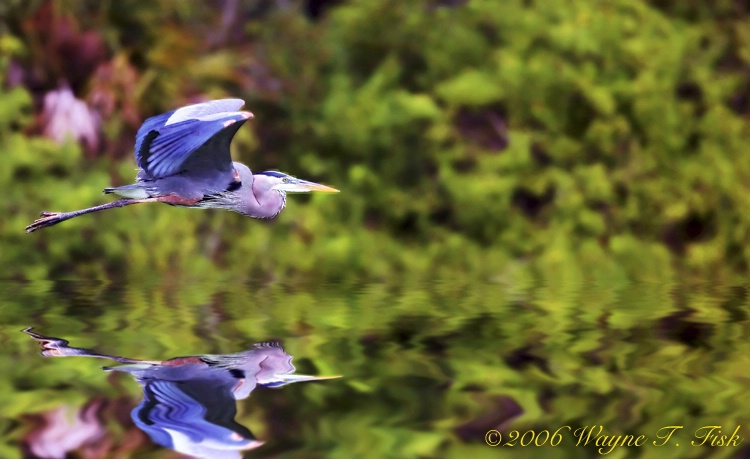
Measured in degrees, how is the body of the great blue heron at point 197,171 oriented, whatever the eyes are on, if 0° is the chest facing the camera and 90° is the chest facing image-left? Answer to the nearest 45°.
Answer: approximately 270°
